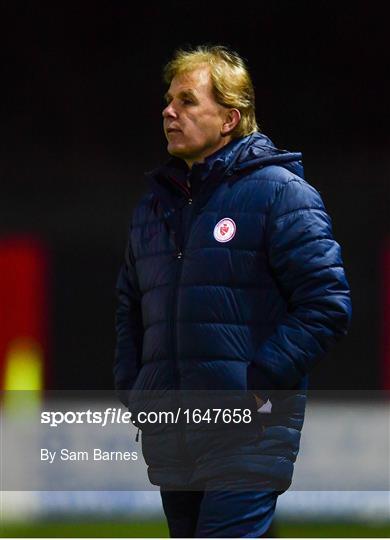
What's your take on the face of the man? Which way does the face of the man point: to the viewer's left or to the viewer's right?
to the viewer's left

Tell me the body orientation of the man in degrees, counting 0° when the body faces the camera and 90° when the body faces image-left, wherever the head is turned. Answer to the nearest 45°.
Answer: approximately 45°
